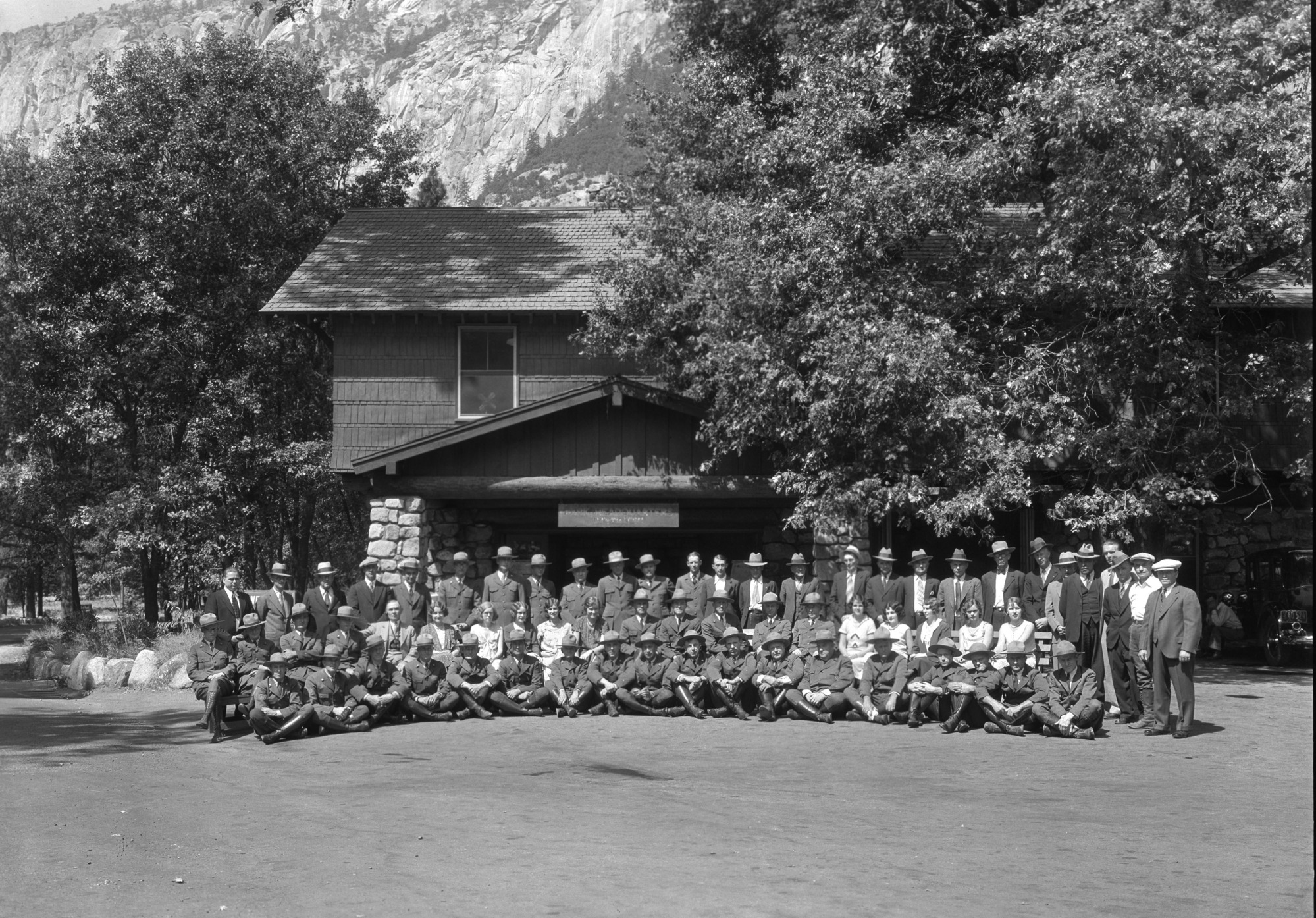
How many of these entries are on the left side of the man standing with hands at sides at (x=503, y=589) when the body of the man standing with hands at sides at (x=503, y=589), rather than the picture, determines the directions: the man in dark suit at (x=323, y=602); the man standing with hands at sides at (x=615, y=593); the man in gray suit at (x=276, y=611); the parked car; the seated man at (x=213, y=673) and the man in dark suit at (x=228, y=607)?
2

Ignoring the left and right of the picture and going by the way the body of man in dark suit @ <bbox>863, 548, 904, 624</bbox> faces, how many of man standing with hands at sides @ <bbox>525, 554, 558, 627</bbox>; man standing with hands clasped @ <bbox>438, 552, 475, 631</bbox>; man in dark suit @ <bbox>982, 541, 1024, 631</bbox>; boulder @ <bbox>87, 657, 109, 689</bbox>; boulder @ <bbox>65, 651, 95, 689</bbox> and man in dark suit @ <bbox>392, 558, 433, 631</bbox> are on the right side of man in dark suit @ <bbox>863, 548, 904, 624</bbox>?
5

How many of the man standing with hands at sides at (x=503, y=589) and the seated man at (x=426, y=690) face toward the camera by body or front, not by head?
2

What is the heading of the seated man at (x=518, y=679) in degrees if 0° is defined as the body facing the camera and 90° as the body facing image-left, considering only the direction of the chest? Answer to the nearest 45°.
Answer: approximately 0°

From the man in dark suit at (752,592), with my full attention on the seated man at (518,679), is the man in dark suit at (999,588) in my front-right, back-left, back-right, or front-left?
back-left

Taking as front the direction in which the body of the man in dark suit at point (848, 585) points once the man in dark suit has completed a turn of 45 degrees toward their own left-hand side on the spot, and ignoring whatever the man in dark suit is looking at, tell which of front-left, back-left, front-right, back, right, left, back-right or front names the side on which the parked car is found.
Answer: left

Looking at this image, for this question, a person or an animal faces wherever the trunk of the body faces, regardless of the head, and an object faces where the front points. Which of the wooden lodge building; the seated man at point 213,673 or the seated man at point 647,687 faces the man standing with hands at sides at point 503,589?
the wooden lodge building

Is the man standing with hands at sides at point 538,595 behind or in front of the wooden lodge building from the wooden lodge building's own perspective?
in front
